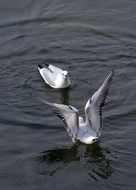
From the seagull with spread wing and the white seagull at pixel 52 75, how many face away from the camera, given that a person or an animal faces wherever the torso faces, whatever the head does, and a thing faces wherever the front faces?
1
